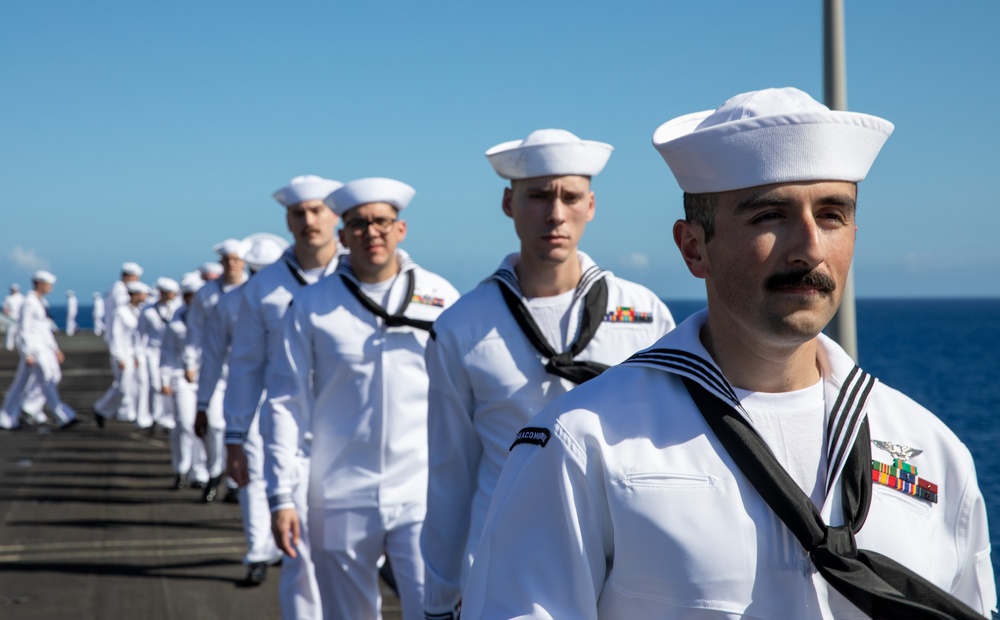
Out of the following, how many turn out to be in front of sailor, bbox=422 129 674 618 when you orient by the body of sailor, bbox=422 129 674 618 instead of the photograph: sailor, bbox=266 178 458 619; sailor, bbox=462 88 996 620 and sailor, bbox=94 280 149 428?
1

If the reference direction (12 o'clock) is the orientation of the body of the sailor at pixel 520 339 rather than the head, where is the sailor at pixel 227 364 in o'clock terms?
the sailor at pixel 227 364 is roughly at 5 o'clock from the sailor at pixel 520 339.

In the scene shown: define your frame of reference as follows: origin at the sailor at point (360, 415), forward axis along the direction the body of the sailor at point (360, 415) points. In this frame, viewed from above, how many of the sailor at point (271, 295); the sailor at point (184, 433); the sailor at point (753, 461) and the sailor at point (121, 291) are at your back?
3

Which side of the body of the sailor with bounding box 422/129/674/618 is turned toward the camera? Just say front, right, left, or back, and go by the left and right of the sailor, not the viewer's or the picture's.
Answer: front

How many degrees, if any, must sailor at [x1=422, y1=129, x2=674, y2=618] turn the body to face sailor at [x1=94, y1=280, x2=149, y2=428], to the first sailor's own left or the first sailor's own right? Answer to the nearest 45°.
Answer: approximately 135° to the first sailor's own right

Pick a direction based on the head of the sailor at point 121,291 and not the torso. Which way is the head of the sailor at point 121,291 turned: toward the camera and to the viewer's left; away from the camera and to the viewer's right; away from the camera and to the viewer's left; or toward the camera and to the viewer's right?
toward the camera and to the viewer's right

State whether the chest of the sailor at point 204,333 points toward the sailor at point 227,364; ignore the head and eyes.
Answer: yes

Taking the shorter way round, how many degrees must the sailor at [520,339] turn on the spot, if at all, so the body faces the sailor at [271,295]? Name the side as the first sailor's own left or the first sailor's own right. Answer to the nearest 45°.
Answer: approximately 135° to the first sailor's own right

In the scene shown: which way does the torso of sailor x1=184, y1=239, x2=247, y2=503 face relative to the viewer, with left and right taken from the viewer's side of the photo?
facing the viewer

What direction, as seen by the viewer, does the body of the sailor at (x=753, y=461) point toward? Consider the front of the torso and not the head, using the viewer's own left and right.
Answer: facing the viewer and to the right of the viewer

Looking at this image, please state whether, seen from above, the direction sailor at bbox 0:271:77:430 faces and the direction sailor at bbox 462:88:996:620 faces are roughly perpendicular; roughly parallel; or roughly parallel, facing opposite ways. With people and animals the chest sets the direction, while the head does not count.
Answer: roughly perpendicular

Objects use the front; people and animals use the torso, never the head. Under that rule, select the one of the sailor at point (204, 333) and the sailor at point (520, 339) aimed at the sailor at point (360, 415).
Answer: the sailor at point (204, 333)
